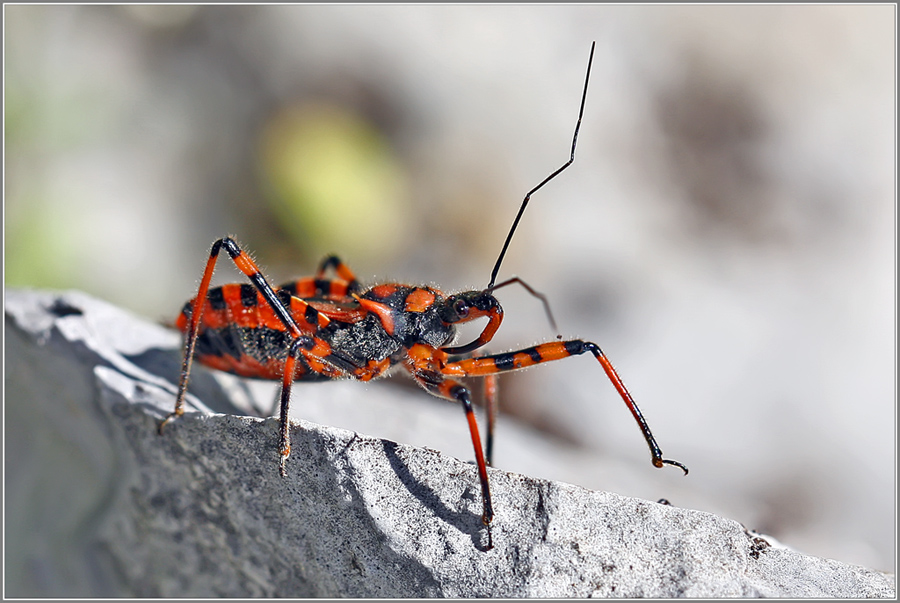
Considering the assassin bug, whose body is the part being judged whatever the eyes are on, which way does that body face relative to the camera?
to the viewer's right
